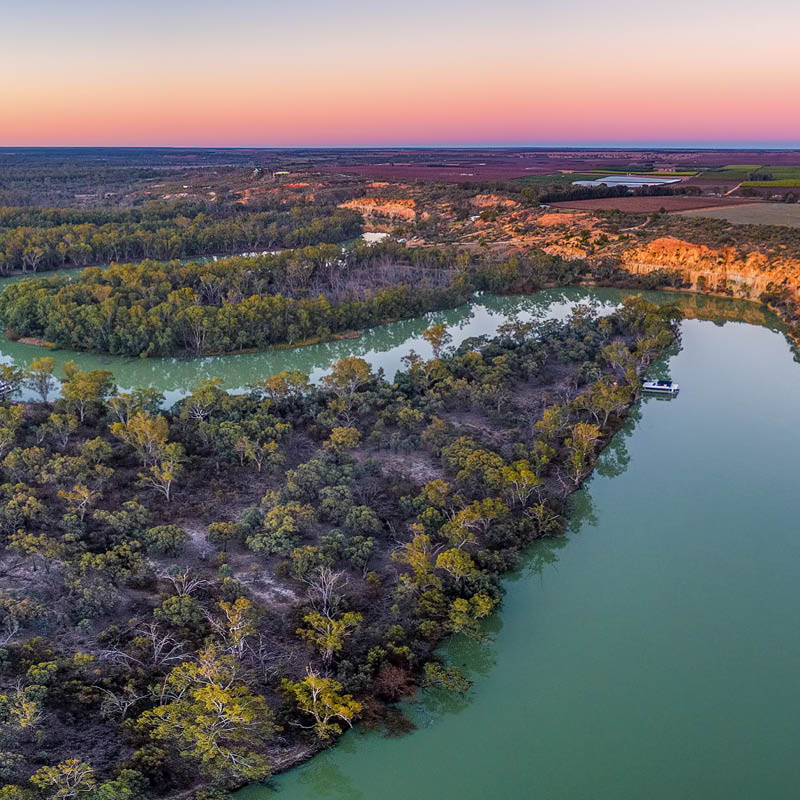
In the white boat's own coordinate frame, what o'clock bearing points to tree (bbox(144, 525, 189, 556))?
The tree is roughly at 10 o'clock from the white boat.

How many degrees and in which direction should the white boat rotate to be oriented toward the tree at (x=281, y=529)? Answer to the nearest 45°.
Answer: approximately 45° to its left

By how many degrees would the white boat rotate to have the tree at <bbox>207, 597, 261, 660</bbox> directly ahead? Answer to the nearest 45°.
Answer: approximately 90° to its left

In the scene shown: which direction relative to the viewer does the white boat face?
to the viewer's left

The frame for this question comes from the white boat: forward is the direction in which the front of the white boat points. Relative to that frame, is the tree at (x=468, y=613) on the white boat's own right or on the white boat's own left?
on the white boat's own left

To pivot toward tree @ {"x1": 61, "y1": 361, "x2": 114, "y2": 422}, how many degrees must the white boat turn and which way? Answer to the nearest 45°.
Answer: approximately 45° to its left

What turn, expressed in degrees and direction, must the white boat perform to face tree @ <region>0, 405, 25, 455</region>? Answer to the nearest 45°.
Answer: approximately 45° to its left

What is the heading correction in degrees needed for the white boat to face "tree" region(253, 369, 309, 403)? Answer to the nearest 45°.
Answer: approximately 45° to its left
